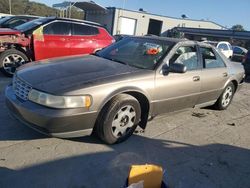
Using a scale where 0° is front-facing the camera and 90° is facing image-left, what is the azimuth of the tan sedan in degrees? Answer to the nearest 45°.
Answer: approximately 45°

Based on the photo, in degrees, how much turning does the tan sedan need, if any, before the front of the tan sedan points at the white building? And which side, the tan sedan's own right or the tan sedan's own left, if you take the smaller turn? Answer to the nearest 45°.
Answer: approximately 135° to the tan sedan's own right

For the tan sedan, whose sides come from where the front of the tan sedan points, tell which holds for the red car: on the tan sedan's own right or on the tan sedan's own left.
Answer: on the tan sedan's own right

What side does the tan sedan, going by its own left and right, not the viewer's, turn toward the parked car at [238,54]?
back
